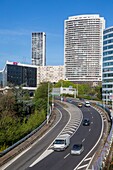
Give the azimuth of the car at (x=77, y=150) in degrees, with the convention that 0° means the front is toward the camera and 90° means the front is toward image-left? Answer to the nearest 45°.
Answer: approximately 45°

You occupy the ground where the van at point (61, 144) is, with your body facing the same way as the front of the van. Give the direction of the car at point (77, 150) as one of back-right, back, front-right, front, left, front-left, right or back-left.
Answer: left

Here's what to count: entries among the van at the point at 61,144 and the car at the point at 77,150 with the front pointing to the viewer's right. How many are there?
0

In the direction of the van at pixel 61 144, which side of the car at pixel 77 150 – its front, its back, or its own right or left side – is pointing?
right

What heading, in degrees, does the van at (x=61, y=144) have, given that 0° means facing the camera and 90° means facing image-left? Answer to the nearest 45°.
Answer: approximately 45°
